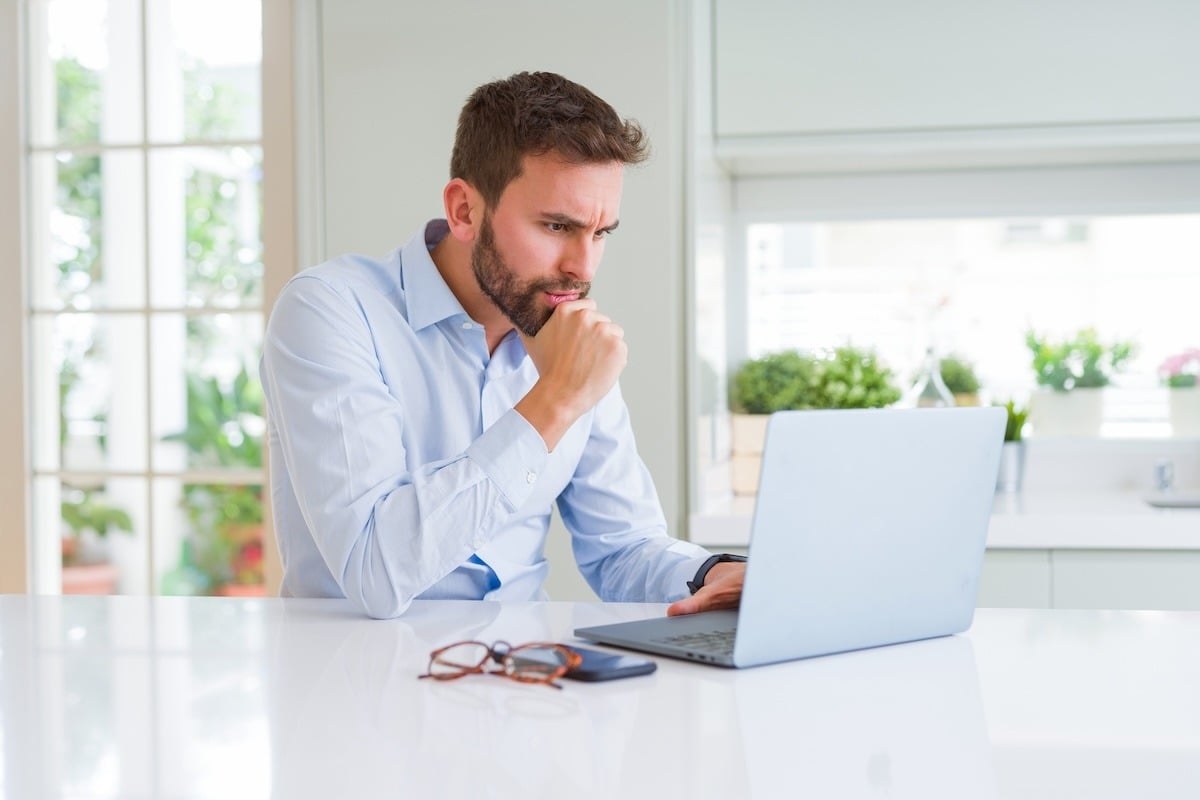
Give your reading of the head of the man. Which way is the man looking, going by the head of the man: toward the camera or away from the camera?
toward the camera

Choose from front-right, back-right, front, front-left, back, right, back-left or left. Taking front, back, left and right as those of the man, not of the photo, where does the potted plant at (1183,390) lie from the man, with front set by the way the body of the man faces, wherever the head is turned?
left

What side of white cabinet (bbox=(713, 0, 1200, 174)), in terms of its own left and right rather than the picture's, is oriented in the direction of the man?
front

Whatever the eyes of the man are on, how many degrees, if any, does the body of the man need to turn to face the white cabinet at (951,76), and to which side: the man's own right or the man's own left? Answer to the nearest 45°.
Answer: approximately 90° to the man's own left

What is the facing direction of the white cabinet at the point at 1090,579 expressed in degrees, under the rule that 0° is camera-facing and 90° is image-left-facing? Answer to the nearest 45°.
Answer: approximately 0°

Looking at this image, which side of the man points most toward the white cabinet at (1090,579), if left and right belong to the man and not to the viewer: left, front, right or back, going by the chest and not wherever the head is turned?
left

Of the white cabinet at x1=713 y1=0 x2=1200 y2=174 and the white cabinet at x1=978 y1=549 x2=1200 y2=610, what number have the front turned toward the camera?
2

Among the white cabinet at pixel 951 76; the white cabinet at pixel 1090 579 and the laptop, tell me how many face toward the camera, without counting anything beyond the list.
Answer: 2

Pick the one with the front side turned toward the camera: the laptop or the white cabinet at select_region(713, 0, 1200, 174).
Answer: the white cabinet

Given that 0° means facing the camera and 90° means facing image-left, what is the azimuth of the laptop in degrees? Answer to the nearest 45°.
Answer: approximately 135°

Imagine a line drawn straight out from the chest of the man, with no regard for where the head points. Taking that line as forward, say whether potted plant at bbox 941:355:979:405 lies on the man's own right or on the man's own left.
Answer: on the man's own left

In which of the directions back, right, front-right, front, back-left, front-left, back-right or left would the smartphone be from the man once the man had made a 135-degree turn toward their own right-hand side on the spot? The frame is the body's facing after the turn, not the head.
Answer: left

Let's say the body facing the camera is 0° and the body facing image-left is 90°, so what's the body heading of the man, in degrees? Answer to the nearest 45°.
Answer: approximately 315°

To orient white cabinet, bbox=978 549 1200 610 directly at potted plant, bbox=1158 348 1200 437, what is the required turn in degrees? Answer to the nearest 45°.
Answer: approximately 180°

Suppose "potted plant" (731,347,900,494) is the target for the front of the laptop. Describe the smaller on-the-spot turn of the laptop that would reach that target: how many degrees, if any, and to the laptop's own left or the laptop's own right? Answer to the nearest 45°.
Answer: approximately 45° to the laptop's own right

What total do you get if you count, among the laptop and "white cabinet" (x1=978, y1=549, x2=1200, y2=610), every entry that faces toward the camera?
1
